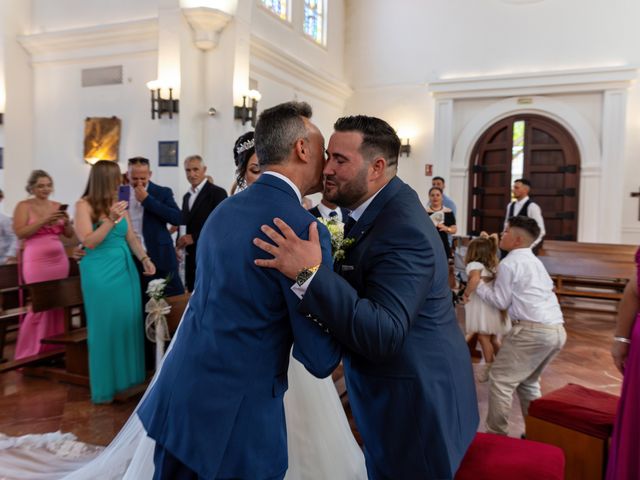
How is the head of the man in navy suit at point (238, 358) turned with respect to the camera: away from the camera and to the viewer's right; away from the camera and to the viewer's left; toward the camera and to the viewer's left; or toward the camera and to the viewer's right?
away from the camera and to the viewer's right

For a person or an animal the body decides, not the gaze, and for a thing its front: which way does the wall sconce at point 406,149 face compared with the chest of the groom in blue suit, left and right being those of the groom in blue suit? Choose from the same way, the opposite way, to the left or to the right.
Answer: to the left

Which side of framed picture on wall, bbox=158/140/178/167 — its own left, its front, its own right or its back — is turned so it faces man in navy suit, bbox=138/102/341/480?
front

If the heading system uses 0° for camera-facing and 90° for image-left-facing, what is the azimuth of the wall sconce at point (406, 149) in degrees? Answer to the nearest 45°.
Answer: approximately 0°

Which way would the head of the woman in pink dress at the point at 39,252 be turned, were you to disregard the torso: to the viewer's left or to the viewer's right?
to the viewer's right

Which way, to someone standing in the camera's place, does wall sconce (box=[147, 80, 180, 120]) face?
facing the viewer and to the left of the viewer

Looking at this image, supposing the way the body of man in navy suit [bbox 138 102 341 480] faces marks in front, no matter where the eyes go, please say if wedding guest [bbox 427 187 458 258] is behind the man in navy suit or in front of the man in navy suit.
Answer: in front

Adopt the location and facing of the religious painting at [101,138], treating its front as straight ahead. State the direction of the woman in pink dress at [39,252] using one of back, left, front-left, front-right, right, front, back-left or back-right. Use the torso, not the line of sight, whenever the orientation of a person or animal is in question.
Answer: front

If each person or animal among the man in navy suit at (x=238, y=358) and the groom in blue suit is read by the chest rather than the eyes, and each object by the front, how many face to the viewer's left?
1

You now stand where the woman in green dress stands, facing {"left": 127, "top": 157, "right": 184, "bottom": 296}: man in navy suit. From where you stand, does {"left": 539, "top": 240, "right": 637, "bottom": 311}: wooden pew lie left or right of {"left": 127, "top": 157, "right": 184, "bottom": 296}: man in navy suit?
right

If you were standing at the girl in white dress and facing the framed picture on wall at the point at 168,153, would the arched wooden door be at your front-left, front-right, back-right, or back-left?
front-right

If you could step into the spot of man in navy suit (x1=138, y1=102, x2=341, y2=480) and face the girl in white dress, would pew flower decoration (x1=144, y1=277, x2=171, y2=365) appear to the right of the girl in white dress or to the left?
left

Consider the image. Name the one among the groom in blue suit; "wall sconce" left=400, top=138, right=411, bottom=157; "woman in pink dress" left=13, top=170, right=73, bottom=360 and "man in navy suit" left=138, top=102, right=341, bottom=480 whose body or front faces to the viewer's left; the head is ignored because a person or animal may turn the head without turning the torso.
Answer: the groom in blue suit

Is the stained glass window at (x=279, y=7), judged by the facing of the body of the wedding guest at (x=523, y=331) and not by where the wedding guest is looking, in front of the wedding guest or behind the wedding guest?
in front

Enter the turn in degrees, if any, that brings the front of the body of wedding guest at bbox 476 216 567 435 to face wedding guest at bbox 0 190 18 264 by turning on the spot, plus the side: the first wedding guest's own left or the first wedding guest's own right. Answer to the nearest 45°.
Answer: approximately 45° to the first wedding guest's own left

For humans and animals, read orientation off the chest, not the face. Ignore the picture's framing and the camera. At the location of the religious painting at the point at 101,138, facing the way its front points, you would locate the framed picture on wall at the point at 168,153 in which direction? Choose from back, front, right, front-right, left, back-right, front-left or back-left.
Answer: front-left

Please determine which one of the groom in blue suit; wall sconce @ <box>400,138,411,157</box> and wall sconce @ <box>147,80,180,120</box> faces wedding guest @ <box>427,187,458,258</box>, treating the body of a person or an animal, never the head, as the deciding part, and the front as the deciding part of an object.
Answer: wall sconce @ <box>400,138,411,157</box>

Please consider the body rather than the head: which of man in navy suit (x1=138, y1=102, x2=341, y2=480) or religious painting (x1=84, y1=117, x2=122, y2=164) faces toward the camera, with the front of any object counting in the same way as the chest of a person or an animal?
the religious painting

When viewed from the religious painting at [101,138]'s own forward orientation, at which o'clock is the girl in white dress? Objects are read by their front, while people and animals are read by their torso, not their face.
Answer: The girl in white dress is roughly at 11 o'clock from the religious painting.
